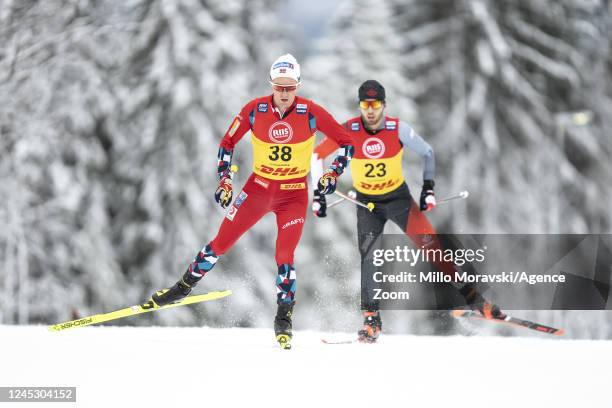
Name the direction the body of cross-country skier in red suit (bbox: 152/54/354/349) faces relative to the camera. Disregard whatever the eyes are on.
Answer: toward the camera

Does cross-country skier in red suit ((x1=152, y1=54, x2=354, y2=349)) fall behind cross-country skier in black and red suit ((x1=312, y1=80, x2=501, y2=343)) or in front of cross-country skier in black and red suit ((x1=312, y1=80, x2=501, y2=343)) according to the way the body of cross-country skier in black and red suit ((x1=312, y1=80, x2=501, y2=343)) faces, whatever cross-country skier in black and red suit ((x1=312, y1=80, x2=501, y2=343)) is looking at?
in front

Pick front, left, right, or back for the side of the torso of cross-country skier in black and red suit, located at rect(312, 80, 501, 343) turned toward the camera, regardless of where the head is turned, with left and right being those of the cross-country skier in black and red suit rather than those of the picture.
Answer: front

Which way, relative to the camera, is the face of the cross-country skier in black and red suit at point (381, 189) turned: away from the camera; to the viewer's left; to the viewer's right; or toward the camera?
toward the camera

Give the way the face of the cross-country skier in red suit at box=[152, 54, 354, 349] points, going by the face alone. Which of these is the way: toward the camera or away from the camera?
toward the camera

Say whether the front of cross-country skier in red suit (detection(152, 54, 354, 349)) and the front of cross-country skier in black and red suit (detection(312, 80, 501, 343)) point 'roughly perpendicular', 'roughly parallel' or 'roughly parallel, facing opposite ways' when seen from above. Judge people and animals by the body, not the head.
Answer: roughly parallel

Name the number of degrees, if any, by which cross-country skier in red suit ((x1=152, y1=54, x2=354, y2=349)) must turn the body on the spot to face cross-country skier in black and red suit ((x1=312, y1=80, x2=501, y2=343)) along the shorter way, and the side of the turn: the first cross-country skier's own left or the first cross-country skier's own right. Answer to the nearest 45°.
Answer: approximately 135° to the first cross-country skier's own left

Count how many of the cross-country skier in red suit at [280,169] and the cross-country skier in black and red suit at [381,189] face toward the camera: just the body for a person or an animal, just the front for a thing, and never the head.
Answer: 2
